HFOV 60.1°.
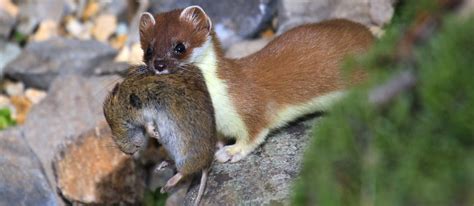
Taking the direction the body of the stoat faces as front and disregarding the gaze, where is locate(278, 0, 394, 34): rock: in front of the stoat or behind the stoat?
behind

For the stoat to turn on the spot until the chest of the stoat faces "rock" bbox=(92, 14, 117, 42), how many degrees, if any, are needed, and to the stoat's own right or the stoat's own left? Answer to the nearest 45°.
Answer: approximately 90° to the stoat's own right

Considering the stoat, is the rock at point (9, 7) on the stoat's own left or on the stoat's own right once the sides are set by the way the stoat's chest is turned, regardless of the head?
on the stoat's own right

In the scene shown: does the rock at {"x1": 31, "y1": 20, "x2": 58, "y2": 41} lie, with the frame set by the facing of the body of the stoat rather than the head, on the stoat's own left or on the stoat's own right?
on the stoat's own right

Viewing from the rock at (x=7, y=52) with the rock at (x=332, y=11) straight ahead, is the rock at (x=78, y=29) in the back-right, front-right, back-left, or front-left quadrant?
front-left

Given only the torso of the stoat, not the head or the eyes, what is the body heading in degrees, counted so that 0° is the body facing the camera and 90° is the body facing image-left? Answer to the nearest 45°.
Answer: approximately 45°

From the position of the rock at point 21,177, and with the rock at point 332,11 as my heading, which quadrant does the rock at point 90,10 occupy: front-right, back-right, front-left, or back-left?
front-left

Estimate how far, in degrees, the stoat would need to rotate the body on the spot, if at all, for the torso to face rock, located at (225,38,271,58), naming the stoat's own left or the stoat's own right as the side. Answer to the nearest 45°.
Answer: approximately 135° to the stoat's own right
